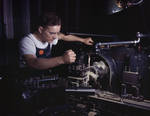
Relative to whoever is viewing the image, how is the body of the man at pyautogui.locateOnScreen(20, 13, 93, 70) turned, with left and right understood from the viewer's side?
facing the viewer and to the right of the viewer
